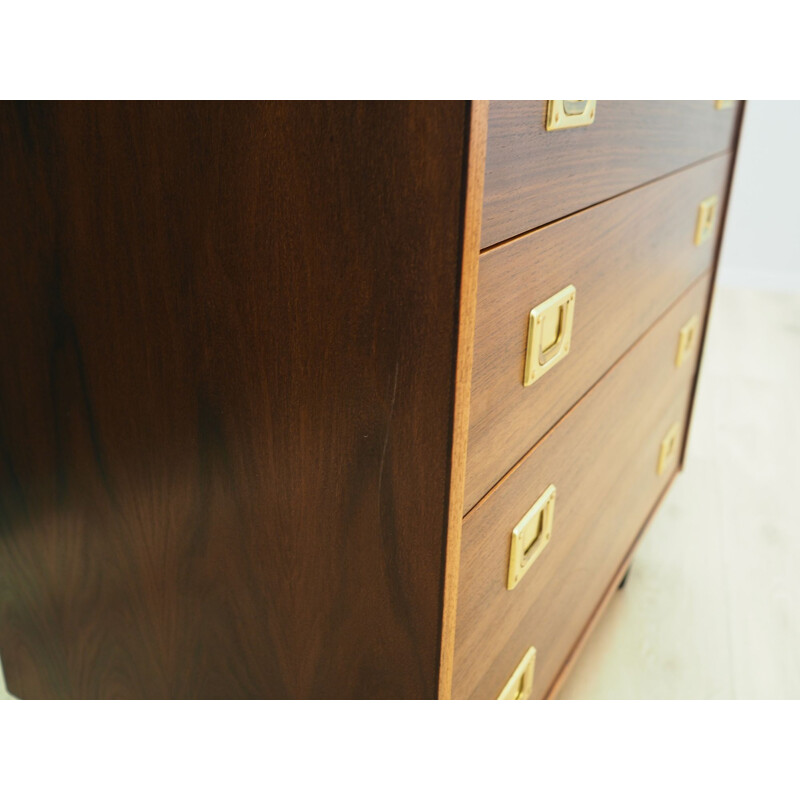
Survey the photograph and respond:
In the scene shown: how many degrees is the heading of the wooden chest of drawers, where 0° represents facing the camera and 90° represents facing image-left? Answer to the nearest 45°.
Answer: approximately 315°
